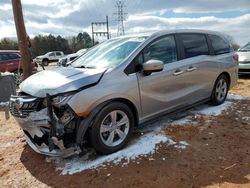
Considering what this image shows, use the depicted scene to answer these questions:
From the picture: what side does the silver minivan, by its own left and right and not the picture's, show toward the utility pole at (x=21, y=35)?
right

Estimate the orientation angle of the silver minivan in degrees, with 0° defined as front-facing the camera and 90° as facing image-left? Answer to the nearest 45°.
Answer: approximately 45°

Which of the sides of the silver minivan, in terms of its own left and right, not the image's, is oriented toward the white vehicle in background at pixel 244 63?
back
